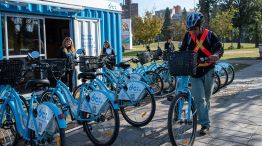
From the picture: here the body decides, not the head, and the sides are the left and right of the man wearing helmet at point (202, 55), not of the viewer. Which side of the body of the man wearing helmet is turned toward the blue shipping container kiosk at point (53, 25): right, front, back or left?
right

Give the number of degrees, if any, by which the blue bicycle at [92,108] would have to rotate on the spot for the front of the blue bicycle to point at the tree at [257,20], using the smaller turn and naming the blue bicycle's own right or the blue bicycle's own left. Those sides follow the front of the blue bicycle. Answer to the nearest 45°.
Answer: approximately 90° to the blue bicycle's own right

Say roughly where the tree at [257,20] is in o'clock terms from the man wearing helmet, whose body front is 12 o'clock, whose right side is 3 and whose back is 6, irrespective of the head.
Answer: The tree is roughly at 5 o'clock from the man wearing helmet.

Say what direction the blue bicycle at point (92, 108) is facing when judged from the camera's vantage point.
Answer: facing away from the viewer and to the left of the viewer

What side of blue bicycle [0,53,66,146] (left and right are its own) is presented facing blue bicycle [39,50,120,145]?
right

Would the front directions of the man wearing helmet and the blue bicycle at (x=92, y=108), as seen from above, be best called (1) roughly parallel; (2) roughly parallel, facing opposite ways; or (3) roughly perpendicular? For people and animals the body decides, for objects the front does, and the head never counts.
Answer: roughly perpendicular

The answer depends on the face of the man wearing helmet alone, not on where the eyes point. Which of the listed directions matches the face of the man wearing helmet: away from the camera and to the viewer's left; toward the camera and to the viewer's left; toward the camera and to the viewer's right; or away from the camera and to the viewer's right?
toward the camera and to the viewer's left

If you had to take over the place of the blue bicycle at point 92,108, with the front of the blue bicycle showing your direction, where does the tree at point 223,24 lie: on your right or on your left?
on your right

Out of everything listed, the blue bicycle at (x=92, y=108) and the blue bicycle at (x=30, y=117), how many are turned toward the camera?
0

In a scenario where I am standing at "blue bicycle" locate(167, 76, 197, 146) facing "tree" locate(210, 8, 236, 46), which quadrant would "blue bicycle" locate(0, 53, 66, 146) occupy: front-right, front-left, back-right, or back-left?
back-left

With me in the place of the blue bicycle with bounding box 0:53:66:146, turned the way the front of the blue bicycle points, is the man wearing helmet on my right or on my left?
on my right

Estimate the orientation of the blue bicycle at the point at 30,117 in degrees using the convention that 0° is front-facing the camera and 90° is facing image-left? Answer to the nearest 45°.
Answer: approximately 135°

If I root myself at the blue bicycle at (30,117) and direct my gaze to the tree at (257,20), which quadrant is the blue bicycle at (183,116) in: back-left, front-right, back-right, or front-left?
front-right

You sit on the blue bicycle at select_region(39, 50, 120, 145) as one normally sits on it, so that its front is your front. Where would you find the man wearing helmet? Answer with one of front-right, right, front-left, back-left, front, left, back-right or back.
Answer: back-right

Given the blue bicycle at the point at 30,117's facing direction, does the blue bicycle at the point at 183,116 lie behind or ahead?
behind

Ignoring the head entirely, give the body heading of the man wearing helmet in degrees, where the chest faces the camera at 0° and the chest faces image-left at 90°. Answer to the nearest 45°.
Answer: approximately 45°

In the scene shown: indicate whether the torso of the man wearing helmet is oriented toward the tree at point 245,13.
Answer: no
